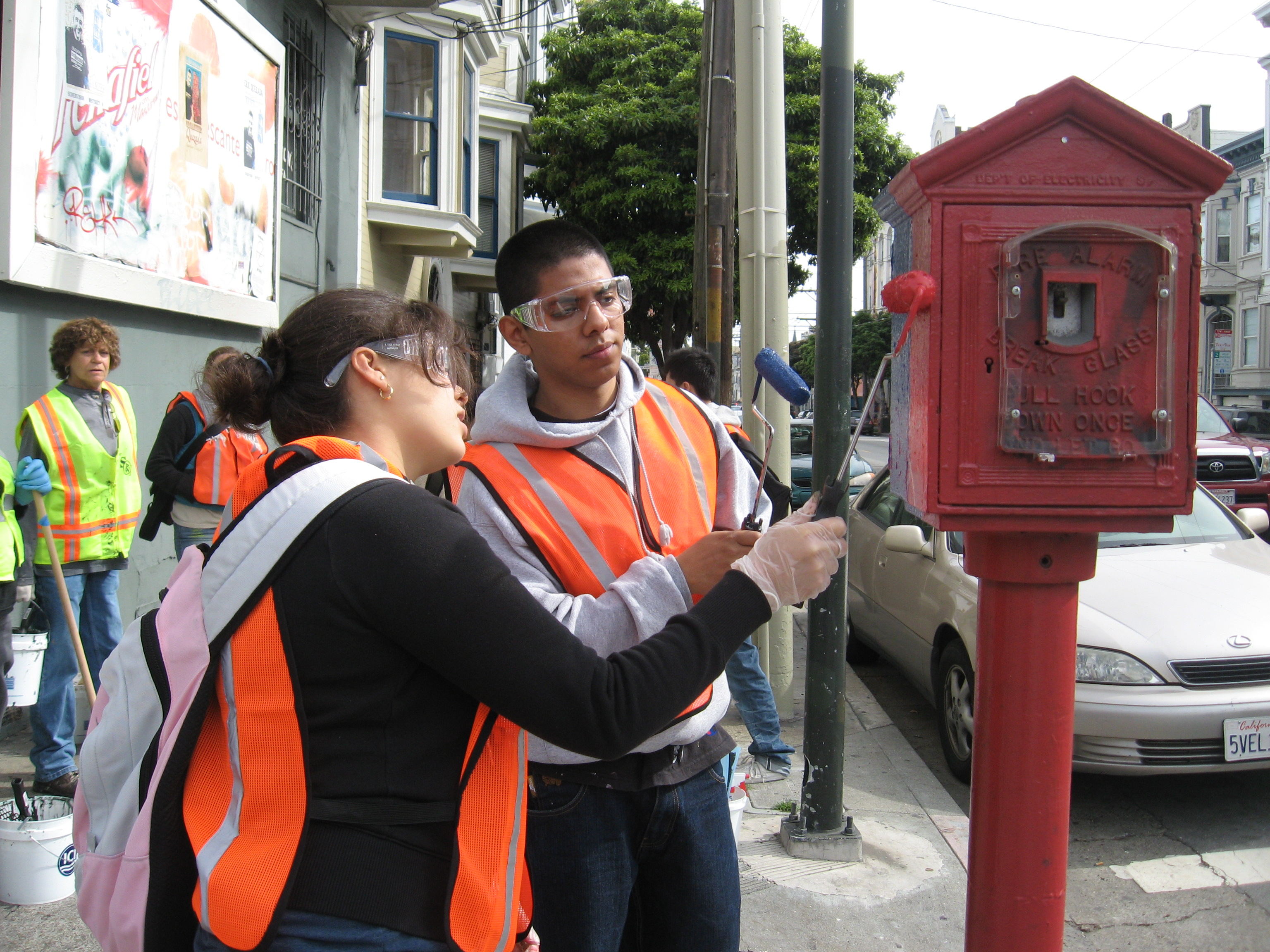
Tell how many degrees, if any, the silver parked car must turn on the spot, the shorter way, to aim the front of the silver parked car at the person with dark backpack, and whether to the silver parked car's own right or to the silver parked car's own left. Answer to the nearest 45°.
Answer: approximately 45° to the silver parked car's own right

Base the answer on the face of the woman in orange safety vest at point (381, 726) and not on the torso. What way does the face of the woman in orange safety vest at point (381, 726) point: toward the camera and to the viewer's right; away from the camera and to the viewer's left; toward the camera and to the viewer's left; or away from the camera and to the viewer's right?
away from the camera and to the viewer's right

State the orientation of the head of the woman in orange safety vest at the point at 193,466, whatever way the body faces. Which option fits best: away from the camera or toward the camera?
away from the camera

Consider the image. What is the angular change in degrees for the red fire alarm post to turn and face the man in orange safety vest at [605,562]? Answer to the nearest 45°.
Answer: approximately 90° to its right

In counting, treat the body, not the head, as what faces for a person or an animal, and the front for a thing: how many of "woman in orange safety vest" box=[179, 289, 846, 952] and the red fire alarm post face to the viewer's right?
1

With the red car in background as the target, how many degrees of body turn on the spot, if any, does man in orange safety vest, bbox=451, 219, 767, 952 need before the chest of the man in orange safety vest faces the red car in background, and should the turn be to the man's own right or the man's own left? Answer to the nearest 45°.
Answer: approximately 90° to the man's own left

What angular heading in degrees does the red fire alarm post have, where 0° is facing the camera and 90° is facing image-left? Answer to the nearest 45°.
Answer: approximately 0°
